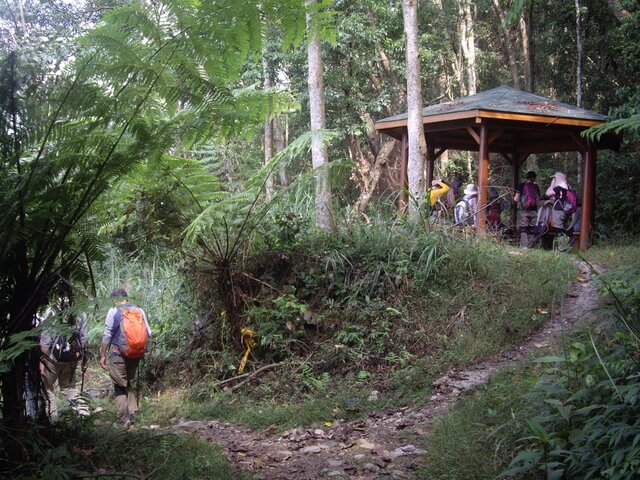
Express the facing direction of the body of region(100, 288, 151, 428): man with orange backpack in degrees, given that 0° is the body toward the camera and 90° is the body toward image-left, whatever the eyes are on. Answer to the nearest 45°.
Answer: approximately 135°

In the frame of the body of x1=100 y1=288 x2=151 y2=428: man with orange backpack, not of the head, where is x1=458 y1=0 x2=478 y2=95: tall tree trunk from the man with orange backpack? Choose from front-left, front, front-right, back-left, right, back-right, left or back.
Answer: right

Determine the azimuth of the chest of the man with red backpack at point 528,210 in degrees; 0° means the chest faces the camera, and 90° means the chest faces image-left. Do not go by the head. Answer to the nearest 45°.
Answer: approximately 180°

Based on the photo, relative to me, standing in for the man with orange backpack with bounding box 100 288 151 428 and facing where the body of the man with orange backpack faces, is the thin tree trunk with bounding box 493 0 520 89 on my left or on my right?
on my right

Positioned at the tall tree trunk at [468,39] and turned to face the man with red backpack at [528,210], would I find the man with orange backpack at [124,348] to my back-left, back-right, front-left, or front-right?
front-right

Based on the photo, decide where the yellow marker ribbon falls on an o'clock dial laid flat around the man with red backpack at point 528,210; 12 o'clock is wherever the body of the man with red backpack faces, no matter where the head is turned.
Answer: The yellow marker ribbon is roughly at 7 o'clock from the man with red backpack.

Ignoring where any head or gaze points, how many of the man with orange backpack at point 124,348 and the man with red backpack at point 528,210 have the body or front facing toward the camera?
0

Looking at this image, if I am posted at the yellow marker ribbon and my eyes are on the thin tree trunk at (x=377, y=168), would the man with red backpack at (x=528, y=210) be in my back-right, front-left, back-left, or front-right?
front-right
